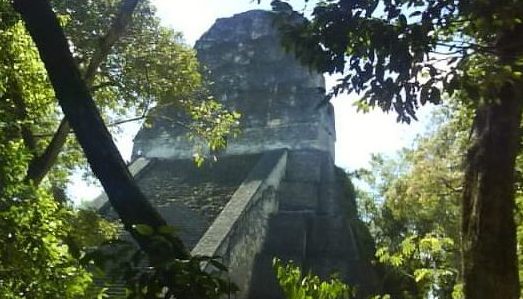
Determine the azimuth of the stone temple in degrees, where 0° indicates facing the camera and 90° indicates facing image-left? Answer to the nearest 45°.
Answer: approximately 45°

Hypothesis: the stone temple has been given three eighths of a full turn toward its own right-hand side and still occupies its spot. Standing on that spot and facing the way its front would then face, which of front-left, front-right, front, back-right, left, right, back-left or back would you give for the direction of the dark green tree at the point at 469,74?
back
